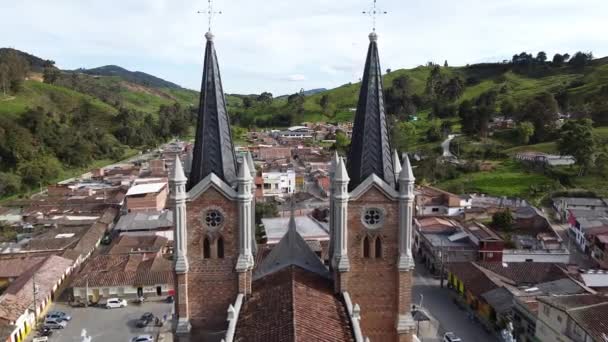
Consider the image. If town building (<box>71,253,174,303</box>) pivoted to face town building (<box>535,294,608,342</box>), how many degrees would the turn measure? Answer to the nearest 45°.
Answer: approximately 45° to its left

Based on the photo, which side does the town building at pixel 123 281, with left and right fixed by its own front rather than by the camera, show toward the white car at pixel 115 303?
front

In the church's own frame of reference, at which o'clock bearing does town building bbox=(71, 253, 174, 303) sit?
The town building is roughly at 11 o'clock from the church.

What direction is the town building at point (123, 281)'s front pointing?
toward the camera

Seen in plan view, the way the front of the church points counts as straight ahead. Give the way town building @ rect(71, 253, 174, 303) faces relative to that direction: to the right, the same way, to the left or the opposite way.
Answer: the opposite way

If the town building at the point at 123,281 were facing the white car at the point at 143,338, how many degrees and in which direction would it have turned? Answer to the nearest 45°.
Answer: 0° — it already faces it

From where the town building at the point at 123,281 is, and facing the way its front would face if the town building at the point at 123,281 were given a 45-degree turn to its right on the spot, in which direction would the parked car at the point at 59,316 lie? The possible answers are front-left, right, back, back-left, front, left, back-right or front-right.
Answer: front

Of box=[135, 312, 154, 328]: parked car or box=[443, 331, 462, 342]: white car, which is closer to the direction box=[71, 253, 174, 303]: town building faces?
the parked car

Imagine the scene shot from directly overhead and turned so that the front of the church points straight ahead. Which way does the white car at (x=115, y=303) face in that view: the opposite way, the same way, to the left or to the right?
to the right

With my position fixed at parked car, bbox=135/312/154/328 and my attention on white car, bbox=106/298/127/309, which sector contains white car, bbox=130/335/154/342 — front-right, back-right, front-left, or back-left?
back-left
